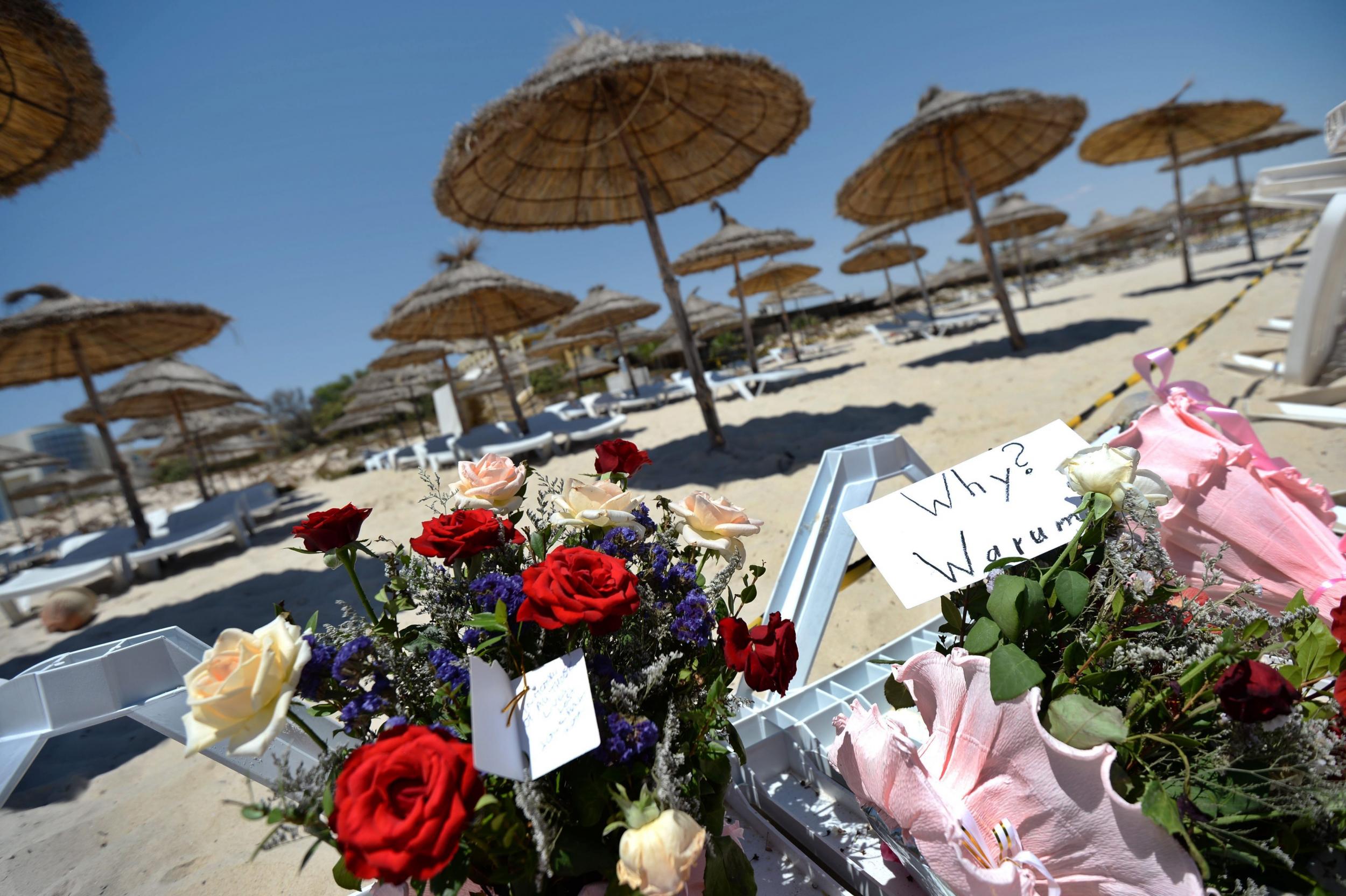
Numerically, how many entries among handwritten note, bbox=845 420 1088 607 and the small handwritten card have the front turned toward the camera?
2

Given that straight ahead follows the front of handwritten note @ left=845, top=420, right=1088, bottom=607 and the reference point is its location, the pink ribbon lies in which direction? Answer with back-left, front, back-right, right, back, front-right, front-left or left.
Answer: back-left

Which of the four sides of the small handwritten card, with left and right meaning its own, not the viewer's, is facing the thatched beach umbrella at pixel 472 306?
back

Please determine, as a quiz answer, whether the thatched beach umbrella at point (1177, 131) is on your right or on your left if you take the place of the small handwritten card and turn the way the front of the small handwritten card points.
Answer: on your left

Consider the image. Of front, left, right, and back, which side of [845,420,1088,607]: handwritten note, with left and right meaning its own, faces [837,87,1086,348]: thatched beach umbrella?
back

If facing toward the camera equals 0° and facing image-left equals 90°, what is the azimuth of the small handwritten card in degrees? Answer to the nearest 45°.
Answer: approximately 0°

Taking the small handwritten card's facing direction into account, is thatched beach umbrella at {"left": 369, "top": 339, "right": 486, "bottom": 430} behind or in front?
behind

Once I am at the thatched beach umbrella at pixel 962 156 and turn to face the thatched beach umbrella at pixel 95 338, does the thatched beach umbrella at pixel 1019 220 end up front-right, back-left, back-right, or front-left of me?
back-right

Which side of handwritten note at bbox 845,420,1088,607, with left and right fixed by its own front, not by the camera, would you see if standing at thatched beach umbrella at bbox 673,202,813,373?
back
